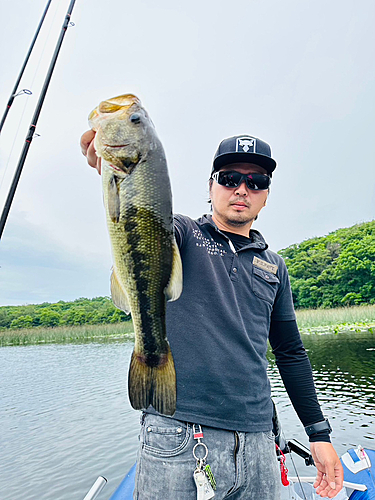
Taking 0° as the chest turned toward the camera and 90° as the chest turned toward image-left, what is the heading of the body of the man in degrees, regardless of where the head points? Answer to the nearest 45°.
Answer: approximately 0°

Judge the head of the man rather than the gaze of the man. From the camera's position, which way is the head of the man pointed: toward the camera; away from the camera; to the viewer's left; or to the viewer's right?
toward the camera
